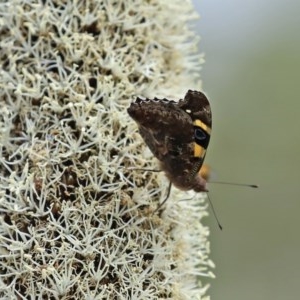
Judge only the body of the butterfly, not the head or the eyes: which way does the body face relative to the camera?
to the viewer's right
